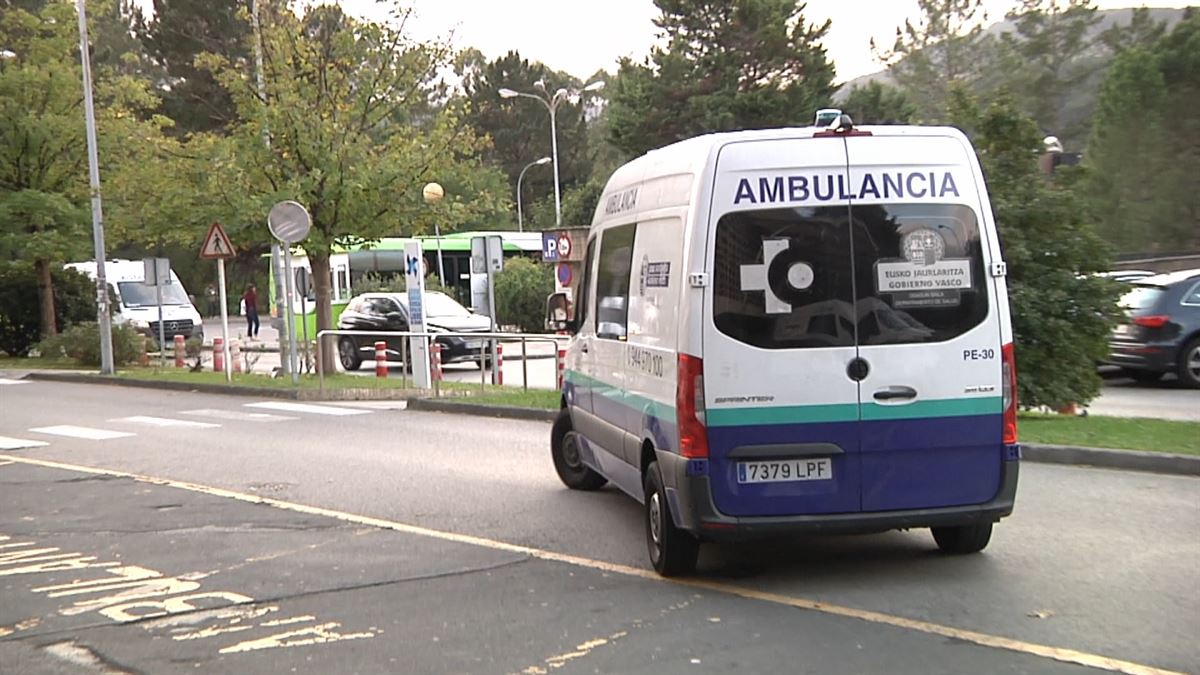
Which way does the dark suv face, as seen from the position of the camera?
facing away from the viewer and to the right of the viewer

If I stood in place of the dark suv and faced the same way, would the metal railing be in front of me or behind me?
behind

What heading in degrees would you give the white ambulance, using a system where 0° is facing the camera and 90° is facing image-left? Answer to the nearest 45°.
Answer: approximately 135°

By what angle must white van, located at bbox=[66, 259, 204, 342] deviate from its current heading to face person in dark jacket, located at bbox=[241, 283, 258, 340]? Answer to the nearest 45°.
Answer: approximately 90° to its left

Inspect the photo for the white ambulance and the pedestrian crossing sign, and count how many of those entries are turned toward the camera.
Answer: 1

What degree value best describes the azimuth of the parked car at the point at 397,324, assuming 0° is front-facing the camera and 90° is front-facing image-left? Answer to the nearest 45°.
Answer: approximately 315°
